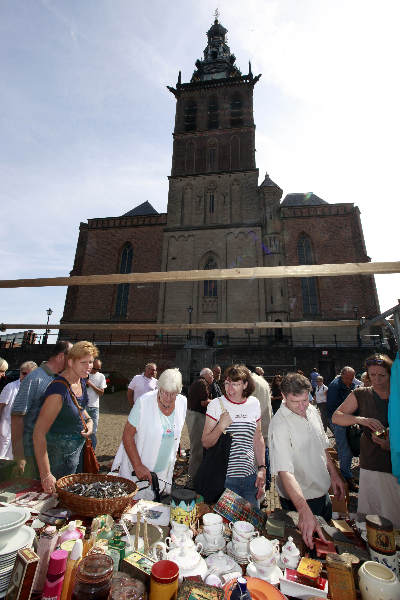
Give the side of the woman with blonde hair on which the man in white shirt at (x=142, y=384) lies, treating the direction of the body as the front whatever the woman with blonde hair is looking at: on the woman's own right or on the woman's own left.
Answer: on the woman's own left

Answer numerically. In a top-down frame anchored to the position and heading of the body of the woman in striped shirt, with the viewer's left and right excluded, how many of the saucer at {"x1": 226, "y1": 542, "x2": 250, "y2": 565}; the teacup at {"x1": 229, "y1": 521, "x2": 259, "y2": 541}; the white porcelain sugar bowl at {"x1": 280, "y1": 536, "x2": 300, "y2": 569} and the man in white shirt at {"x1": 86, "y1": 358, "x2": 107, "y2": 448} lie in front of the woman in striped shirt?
3

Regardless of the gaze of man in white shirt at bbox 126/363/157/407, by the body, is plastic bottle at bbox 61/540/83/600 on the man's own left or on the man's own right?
on the man's own right

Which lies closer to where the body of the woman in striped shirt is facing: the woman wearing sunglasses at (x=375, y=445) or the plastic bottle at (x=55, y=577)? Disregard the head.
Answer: the plastic bottle

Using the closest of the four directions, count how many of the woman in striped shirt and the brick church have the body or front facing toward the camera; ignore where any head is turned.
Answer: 2

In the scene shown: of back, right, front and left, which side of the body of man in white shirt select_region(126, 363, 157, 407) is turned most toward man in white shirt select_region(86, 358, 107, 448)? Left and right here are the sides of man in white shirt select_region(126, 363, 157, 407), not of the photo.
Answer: right

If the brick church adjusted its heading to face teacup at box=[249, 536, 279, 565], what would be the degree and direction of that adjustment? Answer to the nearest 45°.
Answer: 0° — it already faces it

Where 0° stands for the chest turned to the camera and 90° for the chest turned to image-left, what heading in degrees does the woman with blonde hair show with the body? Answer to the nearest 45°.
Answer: approximately 315°

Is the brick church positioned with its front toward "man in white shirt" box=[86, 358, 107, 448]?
yes

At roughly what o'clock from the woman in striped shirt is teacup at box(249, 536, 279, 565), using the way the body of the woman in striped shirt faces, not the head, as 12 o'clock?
The teacup is roughly at 12 o'clock from the woman in striped shirt.
